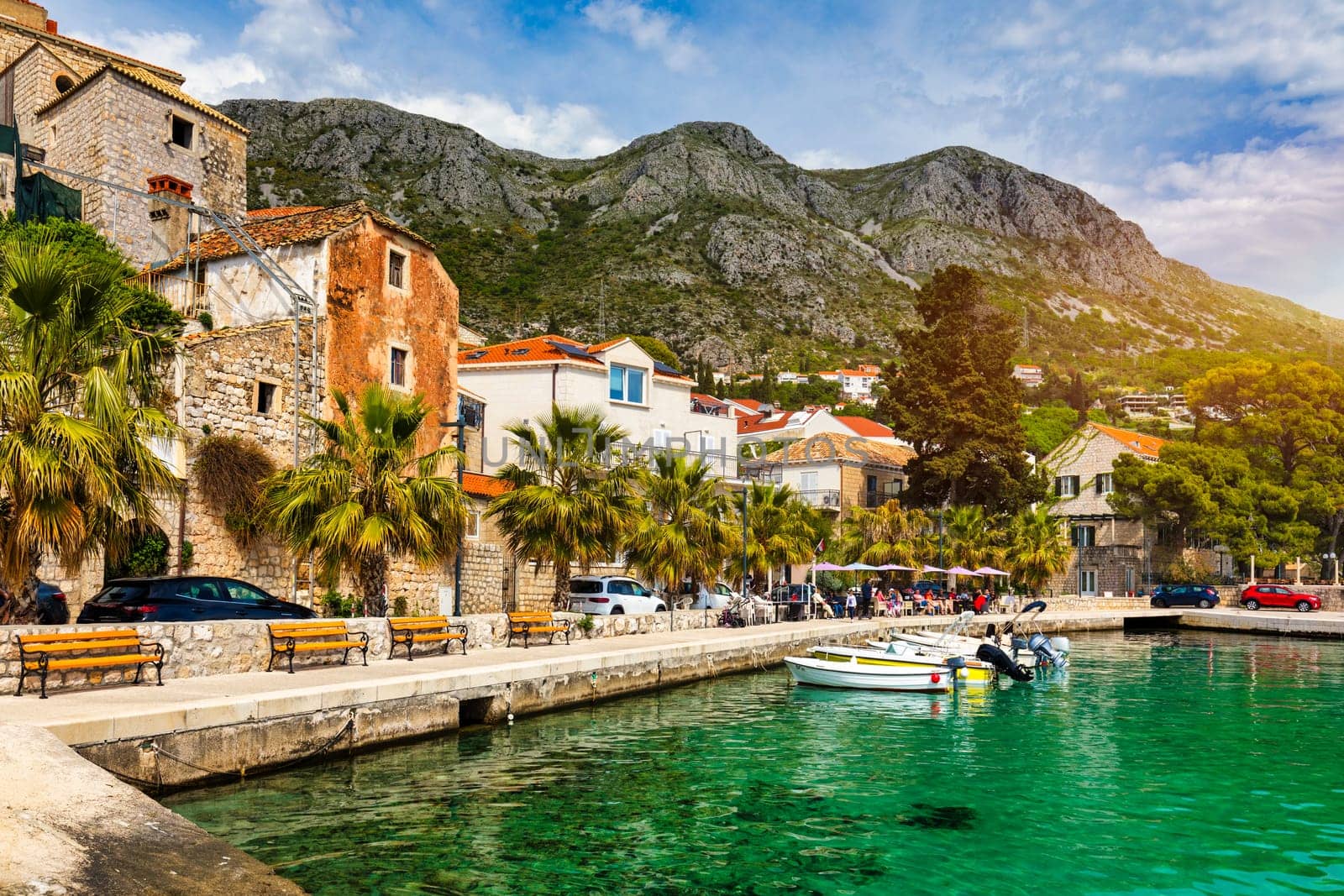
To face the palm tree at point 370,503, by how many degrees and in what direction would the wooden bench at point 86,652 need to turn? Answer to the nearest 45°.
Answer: approximately 90° to its left

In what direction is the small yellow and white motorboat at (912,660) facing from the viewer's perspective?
to the viewer's left

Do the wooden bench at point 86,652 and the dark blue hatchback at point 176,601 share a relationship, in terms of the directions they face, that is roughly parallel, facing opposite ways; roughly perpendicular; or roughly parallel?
roughly perpendicular

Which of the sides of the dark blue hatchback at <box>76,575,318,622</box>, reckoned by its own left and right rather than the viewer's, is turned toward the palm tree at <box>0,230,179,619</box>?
back

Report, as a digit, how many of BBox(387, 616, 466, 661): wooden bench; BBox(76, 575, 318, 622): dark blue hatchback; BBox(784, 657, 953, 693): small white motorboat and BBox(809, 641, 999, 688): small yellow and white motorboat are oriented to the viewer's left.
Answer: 2

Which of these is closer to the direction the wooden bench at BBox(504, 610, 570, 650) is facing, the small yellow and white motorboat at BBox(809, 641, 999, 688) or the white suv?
the small yellow and white motorboat

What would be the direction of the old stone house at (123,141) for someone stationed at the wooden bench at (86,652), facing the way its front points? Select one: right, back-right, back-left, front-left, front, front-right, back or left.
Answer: back-left

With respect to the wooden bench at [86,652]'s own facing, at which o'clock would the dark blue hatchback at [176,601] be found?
The dark blue hatchback is roughly at 8 o'clock from the wooden bench.

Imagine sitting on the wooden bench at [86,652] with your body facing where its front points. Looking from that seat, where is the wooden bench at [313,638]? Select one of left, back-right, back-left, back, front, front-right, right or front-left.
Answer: left

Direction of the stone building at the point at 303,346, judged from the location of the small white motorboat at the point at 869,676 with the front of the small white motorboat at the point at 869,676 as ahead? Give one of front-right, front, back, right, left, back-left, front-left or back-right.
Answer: front

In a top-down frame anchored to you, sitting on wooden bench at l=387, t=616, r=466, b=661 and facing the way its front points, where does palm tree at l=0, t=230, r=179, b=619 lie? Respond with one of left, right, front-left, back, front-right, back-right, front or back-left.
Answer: right

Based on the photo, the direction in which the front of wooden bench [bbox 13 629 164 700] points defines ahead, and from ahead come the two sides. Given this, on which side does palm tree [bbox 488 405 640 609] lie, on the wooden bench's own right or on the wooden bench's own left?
on the wooden bench's own left

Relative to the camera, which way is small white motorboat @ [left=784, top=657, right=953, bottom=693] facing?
to the viewer's left

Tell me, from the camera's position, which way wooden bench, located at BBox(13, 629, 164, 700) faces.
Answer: facing the viewer and to the right of the viewer
